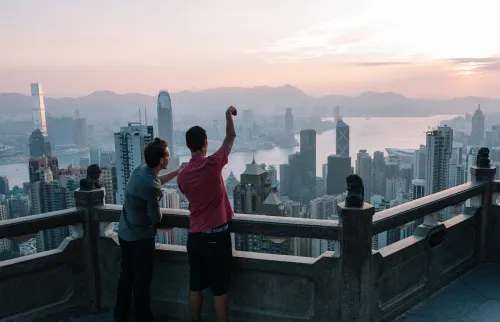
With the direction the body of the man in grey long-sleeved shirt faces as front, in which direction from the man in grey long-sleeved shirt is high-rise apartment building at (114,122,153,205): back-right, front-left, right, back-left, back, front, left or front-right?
front-left

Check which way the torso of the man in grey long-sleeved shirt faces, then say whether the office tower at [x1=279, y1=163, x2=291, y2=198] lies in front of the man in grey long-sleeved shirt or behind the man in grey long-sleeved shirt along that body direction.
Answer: in front

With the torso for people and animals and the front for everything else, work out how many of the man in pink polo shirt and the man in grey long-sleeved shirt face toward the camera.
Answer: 0

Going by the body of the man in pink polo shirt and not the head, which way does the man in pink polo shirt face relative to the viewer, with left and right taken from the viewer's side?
facing away from the viewer

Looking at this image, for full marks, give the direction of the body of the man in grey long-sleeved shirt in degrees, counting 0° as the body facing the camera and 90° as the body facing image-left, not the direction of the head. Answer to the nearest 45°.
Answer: approximately 225°

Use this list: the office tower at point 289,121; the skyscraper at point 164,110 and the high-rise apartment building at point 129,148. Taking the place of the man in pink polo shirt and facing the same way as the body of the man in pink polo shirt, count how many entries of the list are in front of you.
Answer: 3

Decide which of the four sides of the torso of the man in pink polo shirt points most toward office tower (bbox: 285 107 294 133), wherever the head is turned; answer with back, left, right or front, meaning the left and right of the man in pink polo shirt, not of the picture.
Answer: front

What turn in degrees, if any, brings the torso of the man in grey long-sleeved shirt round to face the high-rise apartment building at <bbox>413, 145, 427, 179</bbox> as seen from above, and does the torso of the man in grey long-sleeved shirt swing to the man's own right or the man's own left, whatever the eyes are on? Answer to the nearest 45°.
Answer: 0° — they already face it

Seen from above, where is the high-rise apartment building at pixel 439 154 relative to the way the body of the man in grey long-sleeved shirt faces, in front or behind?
in front

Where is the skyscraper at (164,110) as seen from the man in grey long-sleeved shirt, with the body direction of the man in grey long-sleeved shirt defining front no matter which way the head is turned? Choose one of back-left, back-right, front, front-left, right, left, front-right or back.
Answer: front-left

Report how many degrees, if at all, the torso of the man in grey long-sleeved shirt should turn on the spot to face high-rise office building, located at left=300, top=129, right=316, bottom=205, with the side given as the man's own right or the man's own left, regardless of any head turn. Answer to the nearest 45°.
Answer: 0° — they already face it
